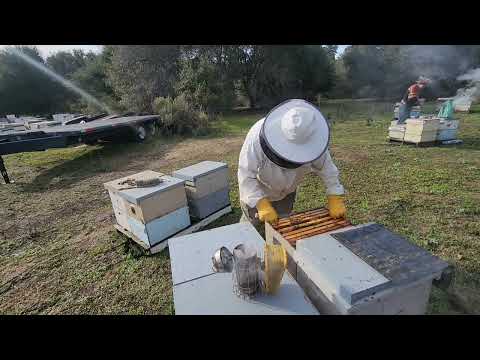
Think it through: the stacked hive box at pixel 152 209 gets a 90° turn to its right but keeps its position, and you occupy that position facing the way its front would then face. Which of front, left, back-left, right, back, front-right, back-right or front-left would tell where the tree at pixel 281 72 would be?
right

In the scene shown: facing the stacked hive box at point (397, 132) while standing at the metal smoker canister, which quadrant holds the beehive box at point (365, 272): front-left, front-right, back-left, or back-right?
front-right

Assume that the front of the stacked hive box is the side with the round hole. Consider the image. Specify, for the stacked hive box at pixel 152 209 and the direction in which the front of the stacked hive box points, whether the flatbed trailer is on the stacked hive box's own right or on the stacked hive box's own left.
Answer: on the stacked hive box's own right

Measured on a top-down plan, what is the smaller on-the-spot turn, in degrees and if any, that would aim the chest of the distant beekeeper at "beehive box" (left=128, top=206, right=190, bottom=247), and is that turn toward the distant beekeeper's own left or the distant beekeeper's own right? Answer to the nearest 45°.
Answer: approximately 90° to the distant beekeeper's own right

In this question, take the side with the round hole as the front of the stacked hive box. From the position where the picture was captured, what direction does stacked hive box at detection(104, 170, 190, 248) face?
facing the viewer and to the left of the viewer

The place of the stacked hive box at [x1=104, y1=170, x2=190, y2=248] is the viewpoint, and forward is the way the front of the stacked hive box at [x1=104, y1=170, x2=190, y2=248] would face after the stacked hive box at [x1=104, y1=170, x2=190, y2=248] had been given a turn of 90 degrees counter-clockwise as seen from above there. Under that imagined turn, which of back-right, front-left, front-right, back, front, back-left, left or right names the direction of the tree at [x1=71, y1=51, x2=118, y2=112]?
back-left

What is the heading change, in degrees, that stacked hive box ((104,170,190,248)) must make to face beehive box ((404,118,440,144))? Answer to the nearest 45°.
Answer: approximately 135° to its left

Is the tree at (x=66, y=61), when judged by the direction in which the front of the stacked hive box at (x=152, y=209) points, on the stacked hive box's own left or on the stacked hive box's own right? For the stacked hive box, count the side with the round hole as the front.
on the stacked hive box's own right

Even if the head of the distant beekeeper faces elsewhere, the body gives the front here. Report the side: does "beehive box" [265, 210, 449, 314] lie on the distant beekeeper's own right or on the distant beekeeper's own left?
on the distant beekeeper's own right
